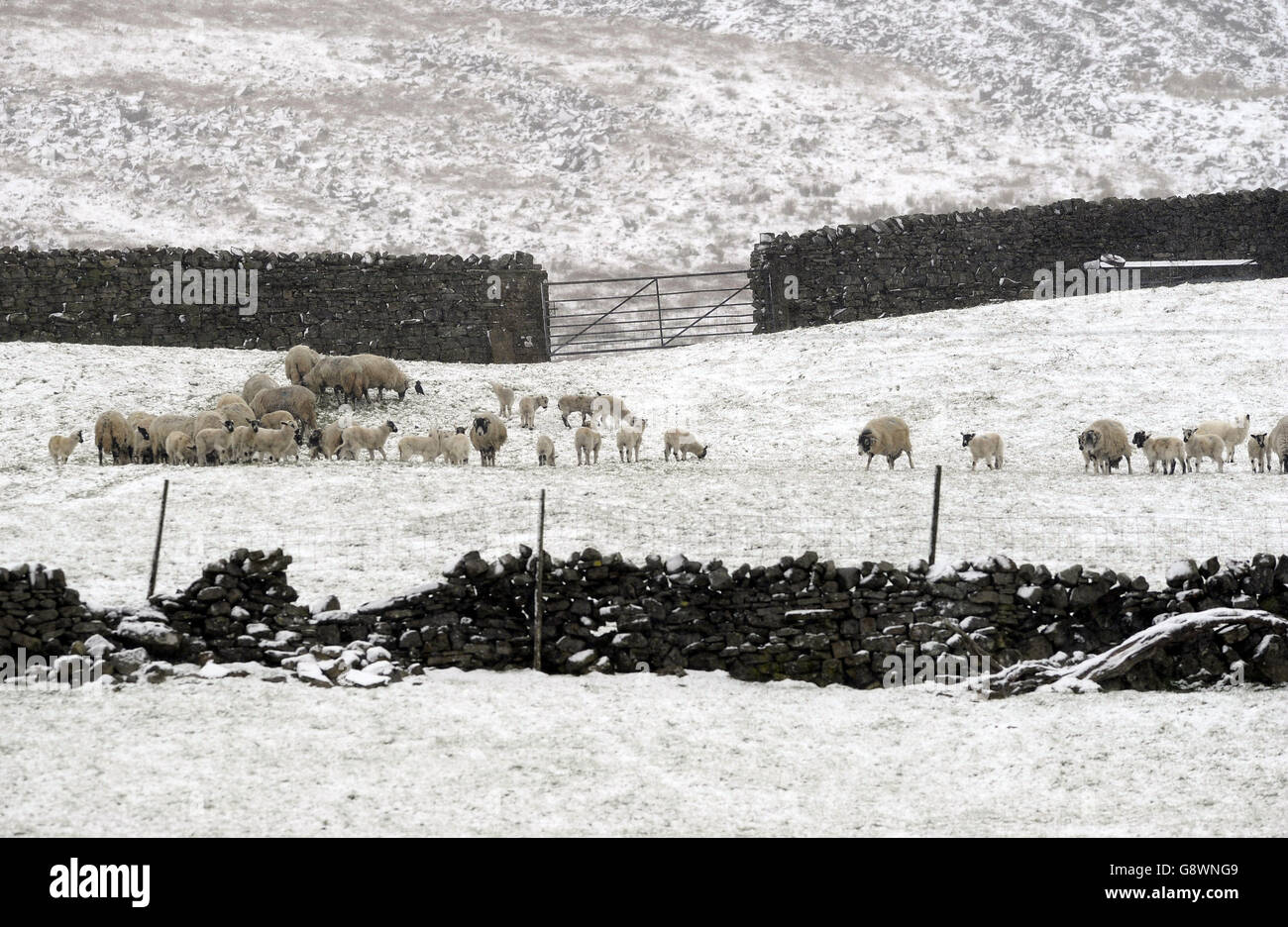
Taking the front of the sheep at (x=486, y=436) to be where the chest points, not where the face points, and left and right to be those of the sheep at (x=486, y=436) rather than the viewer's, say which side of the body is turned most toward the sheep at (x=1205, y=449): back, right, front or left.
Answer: left

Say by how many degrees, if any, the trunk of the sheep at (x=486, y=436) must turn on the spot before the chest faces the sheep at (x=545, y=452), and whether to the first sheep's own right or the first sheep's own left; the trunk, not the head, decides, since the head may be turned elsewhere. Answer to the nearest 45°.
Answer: approximately 45° to the first sheep's own left

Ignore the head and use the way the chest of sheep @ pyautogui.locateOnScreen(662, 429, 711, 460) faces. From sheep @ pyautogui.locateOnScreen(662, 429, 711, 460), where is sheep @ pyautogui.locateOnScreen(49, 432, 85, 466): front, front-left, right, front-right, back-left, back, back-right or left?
back

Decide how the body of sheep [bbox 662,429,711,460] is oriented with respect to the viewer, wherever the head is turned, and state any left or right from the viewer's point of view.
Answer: facing to the right of the viewer

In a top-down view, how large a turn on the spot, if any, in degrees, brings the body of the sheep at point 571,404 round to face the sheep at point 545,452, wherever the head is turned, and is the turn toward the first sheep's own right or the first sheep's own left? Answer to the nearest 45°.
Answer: approximately 90° to the first sheep's own right

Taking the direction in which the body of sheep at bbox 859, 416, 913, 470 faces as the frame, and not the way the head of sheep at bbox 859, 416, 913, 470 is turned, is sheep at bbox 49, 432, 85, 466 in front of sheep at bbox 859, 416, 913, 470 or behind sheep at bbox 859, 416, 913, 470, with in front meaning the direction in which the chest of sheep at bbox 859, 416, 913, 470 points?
in front

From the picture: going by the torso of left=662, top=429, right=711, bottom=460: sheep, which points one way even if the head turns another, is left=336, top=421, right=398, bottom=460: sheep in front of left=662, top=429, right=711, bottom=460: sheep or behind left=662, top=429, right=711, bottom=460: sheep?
behind

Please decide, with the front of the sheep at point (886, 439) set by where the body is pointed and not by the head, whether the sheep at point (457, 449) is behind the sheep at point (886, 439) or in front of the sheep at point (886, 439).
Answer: in front

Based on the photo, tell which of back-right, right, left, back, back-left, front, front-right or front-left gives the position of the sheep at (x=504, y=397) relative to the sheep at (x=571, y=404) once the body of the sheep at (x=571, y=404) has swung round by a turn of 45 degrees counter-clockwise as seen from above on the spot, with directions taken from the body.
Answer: left

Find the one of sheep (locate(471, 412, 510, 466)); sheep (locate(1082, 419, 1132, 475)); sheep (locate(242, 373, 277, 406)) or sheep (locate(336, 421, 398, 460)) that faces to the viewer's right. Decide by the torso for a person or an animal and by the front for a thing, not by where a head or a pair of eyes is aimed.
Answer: sheep (locate(336, 421, 398, 460))

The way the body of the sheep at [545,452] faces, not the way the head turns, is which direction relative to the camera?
toward the camera
